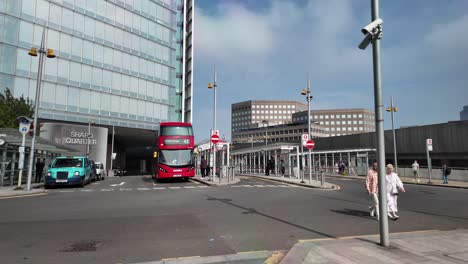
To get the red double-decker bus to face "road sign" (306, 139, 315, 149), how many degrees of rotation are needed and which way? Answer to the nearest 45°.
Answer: approximately 45° to its left

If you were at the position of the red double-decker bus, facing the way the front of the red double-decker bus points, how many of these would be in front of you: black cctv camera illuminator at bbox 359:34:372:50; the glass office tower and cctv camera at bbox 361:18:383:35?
2

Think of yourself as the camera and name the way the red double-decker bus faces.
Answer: facing the viewer

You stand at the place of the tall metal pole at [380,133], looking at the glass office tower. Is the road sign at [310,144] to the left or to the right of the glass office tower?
right

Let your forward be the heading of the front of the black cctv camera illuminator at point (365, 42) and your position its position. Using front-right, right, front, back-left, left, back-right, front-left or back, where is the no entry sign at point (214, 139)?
right

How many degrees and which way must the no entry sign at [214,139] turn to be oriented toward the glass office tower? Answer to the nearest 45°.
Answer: approximately 135° to its right

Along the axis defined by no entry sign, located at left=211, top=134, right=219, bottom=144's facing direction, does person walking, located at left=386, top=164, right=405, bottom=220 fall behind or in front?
in front

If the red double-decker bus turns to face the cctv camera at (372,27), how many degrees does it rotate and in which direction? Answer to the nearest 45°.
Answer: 0° — it already faces it

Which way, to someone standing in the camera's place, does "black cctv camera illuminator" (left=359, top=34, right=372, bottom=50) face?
facing the viewer and to the left of the viewer

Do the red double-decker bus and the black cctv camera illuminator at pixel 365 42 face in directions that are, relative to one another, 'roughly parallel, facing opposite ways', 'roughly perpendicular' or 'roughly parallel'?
roughly perpendicular

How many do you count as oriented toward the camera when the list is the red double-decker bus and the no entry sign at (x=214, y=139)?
2

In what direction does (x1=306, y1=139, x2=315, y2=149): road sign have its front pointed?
toward the camera

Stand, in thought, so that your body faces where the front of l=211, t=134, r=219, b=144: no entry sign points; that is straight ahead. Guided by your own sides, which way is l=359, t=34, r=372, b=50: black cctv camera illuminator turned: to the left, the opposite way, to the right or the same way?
to the right

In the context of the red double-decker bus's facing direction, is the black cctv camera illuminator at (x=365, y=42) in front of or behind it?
in front

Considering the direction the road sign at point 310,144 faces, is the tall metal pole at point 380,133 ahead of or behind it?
ahead

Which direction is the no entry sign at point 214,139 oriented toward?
toward the camera

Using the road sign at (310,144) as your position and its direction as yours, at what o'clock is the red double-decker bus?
The red double-decker bus is roughly at 3 o'clock from the road sign.

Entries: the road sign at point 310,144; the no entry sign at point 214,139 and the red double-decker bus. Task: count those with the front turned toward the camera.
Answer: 3
